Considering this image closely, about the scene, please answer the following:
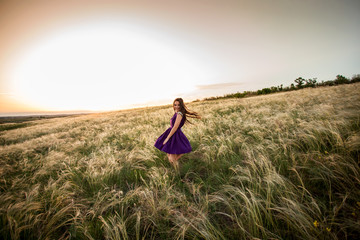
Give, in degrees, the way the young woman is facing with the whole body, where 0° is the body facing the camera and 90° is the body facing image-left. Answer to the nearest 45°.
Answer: approximately 90°
